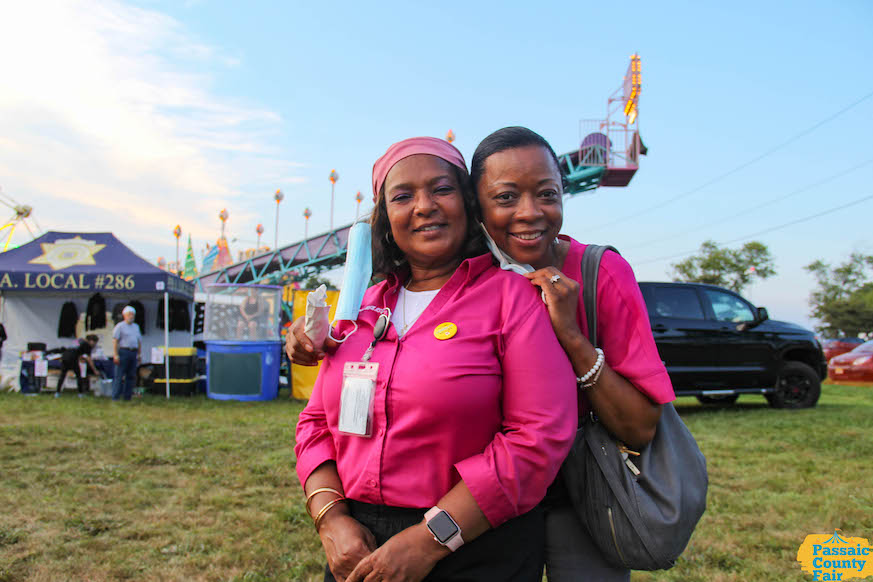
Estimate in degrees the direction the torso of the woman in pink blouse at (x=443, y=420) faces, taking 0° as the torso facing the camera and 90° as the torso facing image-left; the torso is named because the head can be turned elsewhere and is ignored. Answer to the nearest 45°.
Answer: approximately 45°

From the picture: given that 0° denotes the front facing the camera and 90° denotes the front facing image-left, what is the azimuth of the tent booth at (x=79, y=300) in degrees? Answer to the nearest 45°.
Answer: approximately 0°

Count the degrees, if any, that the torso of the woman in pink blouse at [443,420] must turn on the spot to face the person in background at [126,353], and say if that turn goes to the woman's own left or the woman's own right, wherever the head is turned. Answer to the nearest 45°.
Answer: approximately 90° to the woman's own right

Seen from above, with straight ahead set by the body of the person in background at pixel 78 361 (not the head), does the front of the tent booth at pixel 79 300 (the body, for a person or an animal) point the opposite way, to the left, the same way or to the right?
to the right

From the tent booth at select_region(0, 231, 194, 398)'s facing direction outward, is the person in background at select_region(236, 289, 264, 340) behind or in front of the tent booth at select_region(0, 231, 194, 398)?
in front

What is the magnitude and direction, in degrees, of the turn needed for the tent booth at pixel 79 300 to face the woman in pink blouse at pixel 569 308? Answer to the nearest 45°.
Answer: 0° — it already faces them

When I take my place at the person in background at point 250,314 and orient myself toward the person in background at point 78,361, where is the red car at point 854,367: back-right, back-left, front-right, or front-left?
back-right
